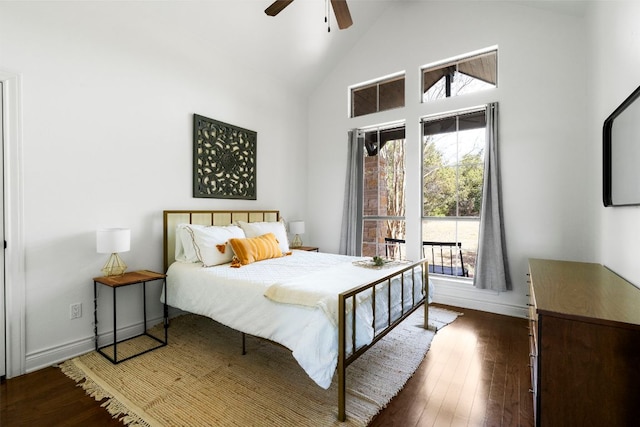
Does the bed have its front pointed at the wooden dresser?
yes

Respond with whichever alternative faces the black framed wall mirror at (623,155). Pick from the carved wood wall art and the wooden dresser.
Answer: the carved wood wall art

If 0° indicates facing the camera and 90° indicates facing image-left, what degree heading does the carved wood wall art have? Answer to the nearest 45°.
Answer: approximately 315°

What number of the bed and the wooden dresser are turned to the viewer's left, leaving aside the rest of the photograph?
1

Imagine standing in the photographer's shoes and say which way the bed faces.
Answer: facing the viewer and to the right of the viewer

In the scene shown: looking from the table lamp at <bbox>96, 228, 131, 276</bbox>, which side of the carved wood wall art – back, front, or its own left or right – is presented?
right

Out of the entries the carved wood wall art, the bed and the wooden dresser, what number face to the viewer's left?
1

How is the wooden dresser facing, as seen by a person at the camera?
facing to the left of the viewer

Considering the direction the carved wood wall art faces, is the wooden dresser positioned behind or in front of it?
in front

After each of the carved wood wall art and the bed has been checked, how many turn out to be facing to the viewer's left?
0

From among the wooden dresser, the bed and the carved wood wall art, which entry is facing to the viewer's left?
the wooden dresser

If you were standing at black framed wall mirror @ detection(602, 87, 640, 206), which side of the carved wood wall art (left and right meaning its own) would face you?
front

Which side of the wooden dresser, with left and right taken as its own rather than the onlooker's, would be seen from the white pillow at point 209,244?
front

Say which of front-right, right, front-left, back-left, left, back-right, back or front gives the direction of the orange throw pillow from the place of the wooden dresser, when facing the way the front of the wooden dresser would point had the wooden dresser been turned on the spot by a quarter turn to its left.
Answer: right

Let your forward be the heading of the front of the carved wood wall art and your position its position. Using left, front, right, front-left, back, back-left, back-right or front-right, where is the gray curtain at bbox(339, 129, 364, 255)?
front-left

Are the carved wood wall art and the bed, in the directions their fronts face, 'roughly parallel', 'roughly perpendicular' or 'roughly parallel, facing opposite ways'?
roughly parallel
